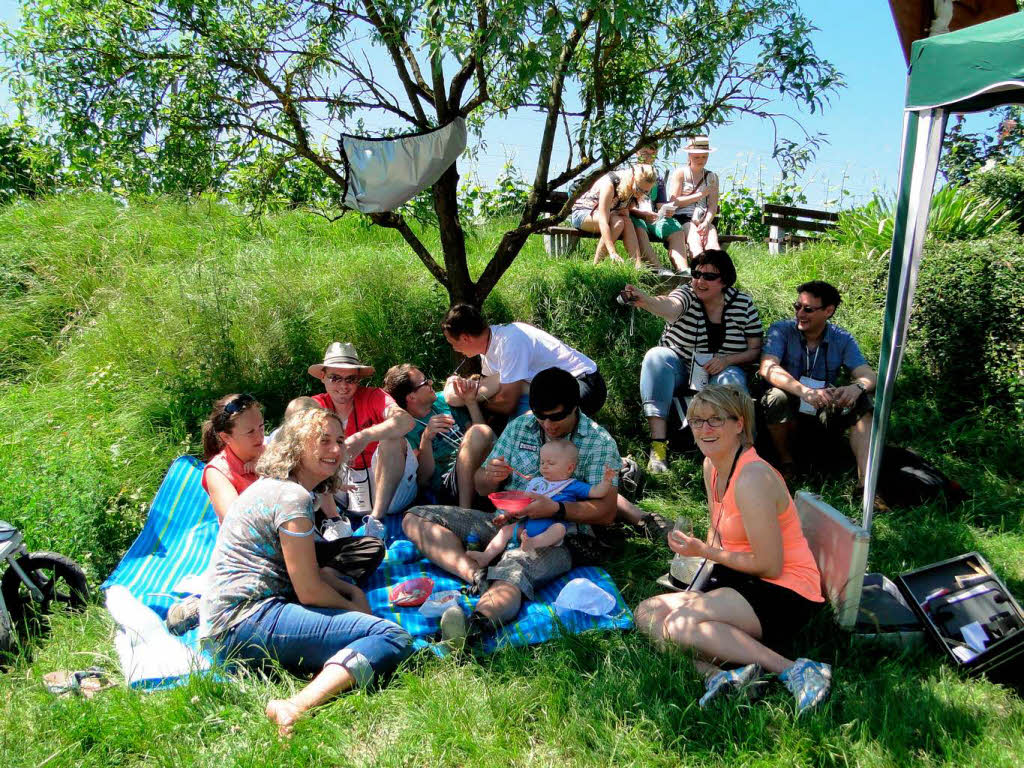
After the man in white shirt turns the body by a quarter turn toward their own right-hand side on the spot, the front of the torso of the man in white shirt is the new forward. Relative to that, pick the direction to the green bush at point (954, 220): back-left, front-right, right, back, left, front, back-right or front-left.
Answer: front-right

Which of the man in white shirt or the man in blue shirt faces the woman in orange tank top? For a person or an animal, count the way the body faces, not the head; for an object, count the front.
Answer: the man in blue shirt

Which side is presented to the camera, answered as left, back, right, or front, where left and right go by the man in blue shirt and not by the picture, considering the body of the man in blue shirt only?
front

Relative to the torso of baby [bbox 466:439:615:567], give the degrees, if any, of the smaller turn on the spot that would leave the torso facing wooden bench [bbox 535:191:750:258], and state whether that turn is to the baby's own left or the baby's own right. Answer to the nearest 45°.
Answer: approximately 135° to the baby's own right

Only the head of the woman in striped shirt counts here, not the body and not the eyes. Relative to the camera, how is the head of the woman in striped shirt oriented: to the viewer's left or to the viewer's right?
to the viewer's left

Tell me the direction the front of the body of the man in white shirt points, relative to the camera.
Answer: to the viewer's left

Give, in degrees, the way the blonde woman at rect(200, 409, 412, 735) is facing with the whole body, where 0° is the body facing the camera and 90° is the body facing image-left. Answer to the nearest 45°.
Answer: approximately 270°

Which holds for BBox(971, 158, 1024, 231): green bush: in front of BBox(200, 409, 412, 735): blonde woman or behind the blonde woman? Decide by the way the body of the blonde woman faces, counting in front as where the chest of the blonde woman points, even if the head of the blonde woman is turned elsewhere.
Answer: in front

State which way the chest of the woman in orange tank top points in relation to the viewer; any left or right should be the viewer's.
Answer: facing the viewer and to the left of the viewer

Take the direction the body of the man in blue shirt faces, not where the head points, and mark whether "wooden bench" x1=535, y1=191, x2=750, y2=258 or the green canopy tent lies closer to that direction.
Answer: the green canopy tent

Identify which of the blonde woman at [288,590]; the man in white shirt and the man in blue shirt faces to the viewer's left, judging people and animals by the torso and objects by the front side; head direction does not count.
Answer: the man in white shirt

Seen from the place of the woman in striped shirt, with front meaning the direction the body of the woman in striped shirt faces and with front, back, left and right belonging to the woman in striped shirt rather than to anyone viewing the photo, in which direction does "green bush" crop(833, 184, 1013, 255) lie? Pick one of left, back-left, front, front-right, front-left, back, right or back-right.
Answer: back

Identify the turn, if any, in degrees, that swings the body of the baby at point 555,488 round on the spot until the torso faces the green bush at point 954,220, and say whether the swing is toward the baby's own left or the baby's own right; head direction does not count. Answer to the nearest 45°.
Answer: approximately 180°
